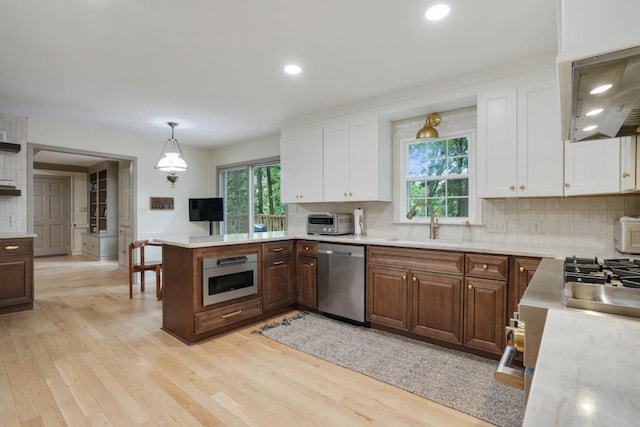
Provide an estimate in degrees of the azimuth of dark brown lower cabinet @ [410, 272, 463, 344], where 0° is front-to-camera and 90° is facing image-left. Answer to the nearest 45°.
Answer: approximately 45°

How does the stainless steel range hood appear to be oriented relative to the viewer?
to the viewer's left

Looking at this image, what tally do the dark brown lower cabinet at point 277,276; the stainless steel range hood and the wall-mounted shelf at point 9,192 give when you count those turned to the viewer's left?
1

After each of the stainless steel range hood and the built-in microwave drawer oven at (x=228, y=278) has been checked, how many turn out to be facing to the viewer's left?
1

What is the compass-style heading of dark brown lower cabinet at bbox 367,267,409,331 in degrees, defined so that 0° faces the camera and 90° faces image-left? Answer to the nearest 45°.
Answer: approximately 45°

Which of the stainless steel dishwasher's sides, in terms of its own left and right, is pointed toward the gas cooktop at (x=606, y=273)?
left

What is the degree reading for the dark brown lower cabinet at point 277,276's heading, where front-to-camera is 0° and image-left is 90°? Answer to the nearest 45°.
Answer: approximately 315°
